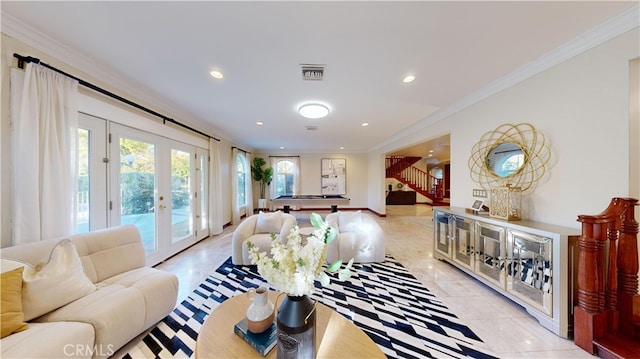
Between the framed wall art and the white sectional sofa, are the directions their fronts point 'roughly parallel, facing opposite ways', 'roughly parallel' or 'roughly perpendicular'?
roughly perpendicular

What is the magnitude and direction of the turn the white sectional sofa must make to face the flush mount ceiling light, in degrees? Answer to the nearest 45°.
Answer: approximately 45° to its left

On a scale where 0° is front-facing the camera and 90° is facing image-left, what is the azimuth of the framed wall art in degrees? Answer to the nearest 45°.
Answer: approximately 0°

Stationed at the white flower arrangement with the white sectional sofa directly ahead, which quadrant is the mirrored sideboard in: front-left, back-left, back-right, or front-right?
back-right

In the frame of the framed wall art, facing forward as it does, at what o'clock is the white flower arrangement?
The white flower arrangement is roughly at 12 o'clock from the framed wall art.

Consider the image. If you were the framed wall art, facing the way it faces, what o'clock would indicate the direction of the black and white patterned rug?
The black and white patterned rug is roughly at 12 o'clock from the framed wall art.

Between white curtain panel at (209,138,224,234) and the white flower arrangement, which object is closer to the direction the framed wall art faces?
the white flower arrangement

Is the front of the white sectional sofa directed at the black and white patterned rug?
yes

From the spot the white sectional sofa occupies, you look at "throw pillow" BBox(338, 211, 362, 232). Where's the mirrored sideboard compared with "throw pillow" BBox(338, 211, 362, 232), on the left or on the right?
right

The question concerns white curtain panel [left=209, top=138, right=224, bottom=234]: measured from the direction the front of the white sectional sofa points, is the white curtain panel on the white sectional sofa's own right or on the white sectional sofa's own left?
on the white sectional sofa's own left

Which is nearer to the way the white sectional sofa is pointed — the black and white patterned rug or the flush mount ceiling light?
the black and white patterned rug
